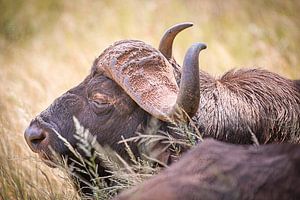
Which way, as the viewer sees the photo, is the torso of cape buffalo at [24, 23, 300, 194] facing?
to the viewer's left
